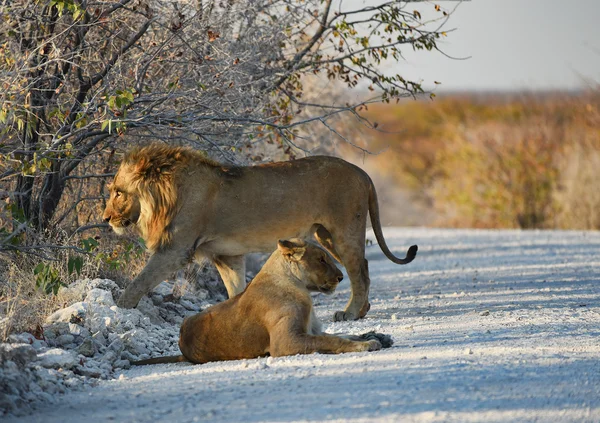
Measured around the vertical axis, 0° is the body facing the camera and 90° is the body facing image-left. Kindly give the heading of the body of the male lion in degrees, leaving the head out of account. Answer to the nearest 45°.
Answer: approximately 90°

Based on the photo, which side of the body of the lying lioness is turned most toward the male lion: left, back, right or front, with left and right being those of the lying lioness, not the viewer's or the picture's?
left

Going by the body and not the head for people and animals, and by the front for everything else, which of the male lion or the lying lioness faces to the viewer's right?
the lying lioness

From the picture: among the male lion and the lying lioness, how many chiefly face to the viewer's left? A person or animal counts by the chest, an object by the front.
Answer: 1

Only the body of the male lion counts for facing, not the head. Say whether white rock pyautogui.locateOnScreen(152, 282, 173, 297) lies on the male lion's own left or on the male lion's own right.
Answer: on the male lion's own right

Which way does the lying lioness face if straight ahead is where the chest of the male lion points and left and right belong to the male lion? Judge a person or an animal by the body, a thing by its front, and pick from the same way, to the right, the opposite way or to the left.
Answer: the opposite way

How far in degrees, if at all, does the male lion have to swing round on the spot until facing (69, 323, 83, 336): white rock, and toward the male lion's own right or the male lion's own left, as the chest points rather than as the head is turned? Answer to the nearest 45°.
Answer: approximately 45° to the male lion's own left

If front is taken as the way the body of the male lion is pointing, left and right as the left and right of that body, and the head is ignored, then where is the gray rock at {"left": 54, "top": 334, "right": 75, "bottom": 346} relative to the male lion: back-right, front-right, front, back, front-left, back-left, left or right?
front-left

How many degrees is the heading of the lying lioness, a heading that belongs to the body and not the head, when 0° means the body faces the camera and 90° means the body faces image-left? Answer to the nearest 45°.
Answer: approximately 270°

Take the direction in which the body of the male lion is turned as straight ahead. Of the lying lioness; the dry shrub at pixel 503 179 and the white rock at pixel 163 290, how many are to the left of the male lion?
1

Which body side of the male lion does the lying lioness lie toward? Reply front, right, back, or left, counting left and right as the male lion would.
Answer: left

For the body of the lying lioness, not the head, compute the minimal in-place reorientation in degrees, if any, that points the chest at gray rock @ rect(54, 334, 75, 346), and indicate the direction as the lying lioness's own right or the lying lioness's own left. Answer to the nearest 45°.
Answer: approximately 180°
